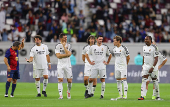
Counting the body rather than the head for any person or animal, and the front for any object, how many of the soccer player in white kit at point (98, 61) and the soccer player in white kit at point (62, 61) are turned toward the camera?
2

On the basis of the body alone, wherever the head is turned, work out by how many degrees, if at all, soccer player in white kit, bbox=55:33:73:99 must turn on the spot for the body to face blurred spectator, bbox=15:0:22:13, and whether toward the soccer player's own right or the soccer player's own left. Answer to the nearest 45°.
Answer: approximately 180°

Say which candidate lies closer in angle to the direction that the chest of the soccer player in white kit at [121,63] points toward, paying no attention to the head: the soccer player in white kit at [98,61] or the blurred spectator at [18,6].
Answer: the soccer player in white kit

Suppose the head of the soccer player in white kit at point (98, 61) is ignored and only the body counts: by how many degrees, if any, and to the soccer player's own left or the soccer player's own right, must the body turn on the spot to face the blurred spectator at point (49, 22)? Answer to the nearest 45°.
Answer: approximately 180°

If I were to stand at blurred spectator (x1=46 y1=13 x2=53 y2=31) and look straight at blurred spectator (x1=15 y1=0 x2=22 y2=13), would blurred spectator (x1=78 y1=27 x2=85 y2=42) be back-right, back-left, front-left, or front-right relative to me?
back-right

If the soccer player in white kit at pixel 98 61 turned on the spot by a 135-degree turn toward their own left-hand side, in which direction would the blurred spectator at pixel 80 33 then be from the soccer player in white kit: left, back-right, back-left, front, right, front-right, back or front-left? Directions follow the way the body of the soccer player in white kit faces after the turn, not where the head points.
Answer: front-left

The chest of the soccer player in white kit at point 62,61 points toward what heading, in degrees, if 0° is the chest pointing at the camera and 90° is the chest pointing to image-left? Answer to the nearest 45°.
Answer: approximately 0°

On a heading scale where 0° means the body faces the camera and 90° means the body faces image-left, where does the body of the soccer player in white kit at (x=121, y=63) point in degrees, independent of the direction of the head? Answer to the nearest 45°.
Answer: approximately 45°

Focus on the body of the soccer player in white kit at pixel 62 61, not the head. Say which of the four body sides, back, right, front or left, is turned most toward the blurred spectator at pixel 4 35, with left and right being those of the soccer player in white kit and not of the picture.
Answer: back

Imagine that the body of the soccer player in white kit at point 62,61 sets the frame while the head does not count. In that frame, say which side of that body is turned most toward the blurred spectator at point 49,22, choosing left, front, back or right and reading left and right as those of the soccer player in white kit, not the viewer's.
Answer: back
